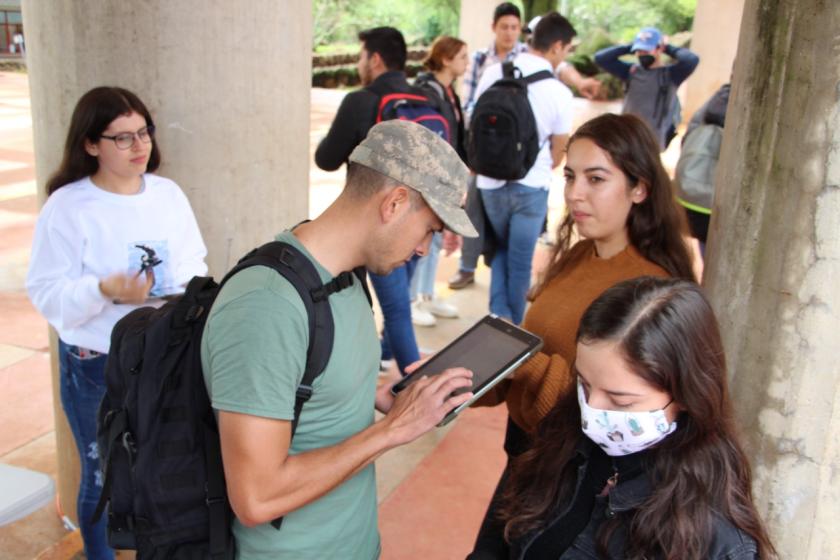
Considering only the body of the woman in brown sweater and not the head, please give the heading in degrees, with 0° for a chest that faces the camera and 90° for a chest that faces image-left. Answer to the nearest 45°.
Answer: approximately 45°

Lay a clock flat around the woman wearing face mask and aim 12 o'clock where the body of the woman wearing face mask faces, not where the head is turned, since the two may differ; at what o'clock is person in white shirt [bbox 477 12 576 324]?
The person in white shirt is roughly at 4 o'clock from the woman wearing face mask.

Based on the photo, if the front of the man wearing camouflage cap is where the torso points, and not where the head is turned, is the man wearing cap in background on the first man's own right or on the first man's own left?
on the first man's own left

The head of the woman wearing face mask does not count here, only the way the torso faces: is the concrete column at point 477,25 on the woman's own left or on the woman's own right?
on the woman's own right

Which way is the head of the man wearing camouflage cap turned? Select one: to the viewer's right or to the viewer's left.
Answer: to the viewer's right

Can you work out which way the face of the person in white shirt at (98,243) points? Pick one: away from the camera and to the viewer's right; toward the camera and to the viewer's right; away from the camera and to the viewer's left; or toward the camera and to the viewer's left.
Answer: toward the camera and to the viewer's right

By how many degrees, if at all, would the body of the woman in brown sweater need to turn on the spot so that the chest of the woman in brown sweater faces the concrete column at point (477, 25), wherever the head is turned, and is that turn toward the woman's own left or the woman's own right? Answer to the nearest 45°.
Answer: approximately 135° to the woman's own right

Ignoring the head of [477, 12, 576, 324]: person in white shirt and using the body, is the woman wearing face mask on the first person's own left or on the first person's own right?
on the first person's own right

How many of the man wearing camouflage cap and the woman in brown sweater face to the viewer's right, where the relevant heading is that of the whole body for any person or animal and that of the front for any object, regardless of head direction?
1

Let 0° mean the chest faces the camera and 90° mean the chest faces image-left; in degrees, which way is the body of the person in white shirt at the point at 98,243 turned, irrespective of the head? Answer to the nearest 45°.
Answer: approximately 315°

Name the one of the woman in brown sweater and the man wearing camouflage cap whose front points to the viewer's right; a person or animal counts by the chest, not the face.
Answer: the man wearing camouflage cap

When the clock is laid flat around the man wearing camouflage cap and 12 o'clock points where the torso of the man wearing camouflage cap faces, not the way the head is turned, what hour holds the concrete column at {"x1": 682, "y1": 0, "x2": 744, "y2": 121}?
The concrete column is roughly at 10 o'clock from the man wearing camouflage cap.
